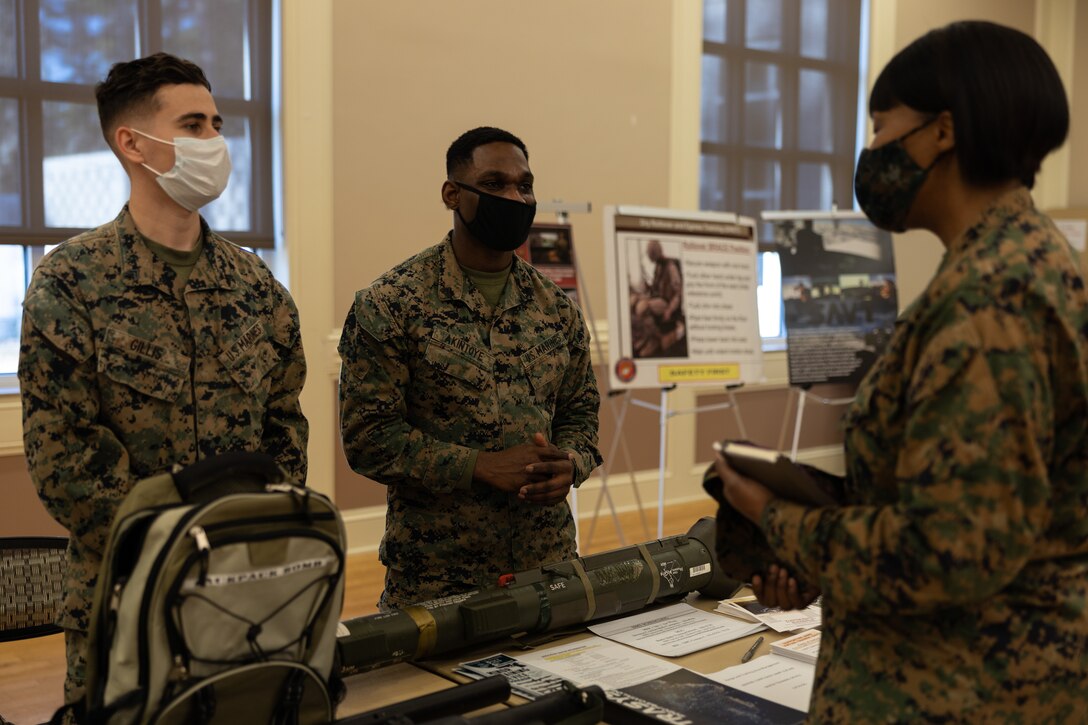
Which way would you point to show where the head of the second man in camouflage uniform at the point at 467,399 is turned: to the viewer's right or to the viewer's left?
to the viewer's right

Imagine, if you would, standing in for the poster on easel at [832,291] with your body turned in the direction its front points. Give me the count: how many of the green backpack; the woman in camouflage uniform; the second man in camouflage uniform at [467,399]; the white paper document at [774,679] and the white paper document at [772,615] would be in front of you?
5

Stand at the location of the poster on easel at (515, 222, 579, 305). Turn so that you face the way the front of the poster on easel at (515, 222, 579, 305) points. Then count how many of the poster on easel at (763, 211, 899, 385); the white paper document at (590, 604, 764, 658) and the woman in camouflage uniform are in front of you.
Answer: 2

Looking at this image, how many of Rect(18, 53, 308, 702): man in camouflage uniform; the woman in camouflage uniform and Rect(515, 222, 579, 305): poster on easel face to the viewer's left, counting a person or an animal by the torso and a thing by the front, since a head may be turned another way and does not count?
1

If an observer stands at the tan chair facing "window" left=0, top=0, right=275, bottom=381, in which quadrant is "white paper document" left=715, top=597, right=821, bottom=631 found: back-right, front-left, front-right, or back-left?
back-right

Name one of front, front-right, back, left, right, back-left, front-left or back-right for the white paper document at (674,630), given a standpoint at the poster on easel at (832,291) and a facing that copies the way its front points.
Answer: front

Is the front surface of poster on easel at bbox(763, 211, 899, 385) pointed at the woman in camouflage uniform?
yes

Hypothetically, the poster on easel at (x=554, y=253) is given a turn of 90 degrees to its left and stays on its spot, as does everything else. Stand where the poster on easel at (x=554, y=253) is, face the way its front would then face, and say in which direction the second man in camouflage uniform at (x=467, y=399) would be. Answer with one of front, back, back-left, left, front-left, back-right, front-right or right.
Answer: right

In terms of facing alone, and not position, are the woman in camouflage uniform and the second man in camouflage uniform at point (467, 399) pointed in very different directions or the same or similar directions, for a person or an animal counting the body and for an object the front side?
very different directions

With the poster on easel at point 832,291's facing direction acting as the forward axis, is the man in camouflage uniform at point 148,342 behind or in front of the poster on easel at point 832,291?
in front

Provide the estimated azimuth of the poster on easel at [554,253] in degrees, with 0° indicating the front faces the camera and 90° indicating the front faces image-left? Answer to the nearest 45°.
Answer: approximately 0°

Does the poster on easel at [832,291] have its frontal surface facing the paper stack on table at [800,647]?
yes

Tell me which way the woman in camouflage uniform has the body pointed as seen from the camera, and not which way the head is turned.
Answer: to the viewer's left

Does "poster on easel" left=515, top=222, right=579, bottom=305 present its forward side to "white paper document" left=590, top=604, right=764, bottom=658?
yes

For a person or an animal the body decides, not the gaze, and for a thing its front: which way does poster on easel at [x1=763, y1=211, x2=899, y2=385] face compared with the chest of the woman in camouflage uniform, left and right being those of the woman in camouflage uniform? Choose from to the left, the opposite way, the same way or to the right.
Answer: to the left

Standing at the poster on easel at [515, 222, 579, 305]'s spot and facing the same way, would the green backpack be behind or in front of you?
in front
